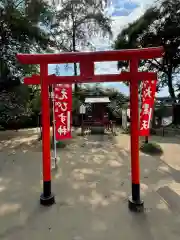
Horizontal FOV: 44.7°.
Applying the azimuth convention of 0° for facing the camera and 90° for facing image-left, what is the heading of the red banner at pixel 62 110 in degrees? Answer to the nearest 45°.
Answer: approximately 0°

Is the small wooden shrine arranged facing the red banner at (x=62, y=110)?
yes

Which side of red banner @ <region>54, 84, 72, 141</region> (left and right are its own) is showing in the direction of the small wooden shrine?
back

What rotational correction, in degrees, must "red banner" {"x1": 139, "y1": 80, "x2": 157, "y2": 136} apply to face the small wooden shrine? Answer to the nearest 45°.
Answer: approximately 135° to its right

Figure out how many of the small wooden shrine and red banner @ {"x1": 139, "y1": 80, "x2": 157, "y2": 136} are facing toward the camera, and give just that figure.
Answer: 2

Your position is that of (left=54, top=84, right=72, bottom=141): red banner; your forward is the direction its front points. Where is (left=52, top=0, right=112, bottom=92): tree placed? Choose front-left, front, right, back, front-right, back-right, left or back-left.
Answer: back

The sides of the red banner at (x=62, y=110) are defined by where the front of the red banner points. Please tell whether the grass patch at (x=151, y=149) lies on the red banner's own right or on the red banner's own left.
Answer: on the red banner's own left

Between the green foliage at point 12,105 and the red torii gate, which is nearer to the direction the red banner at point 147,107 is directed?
the red torii gate

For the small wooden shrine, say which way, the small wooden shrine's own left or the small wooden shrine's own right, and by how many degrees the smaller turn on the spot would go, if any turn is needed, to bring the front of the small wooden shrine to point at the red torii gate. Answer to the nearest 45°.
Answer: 0° — it already faces it

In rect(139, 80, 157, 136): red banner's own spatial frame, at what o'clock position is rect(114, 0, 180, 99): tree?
The tree is roughly at 6 o'clock from the red banner.

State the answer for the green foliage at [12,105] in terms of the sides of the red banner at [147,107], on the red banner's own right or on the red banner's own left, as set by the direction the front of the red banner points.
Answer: on the red banner's own right

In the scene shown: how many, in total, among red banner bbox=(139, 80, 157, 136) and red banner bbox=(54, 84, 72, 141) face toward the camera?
2

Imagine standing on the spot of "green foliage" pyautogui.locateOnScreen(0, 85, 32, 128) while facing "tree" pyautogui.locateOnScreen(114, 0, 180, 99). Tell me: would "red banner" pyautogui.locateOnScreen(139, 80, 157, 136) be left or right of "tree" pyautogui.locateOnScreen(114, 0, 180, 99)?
right

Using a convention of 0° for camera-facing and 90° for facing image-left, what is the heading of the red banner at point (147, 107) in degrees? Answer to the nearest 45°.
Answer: approximately 0°
